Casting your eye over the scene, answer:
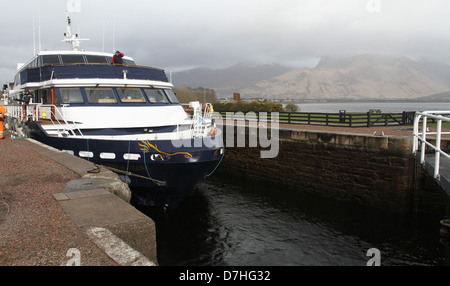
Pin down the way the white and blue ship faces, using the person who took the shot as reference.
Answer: facing the viewer and to the right of the viewer

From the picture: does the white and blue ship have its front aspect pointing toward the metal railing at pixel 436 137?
yes
